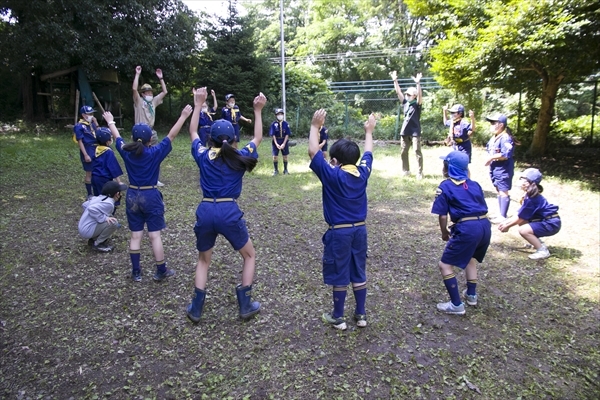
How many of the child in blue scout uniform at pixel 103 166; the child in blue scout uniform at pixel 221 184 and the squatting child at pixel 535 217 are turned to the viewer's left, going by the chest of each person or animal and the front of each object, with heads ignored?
1

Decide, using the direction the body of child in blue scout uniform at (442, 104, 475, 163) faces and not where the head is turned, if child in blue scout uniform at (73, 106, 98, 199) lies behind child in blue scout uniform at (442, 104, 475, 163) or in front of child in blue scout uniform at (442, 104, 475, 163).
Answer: in front

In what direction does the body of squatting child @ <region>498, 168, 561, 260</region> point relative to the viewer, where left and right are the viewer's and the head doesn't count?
facing to the left of the viewer

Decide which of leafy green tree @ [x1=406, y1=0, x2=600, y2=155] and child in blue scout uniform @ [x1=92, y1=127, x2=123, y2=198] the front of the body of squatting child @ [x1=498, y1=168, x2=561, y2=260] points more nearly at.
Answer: the child in blue scout uniform

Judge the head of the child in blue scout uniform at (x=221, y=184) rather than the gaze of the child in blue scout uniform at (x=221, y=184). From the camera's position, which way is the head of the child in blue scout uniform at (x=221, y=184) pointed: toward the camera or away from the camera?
away from the camera

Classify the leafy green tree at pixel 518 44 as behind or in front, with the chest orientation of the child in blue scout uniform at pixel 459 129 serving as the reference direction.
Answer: behind

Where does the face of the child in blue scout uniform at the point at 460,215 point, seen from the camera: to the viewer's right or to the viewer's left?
to the viewer's left

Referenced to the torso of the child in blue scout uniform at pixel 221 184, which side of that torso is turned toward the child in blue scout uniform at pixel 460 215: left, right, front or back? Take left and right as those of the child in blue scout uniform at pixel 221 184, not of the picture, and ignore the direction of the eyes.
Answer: right

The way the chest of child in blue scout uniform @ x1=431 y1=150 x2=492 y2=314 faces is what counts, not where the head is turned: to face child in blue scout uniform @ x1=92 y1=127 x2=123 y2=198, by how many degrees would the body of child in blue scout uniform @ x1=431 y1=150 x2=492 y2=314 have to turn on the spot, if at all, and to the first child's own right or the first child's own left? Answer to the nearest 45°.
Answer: approximately 45° to the first child's own left

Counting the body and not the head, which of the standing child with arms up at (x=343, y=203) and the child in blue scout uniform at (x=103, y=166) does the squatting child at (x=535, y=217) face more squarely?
the child in blue scout uniform

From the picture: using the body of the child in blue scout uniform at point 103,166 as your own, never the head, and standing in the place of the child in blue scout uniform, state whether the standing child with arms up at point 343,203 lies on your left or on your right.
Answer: on your right

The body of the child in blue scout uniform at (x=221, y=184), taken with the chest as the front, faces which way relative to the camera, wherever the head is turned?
away from the camera

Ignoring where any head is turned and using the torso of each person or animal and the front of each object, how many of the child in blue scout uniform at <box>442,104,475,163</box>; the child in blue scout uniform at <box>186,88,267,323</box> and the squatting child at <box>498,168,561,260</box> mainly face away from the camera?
1
